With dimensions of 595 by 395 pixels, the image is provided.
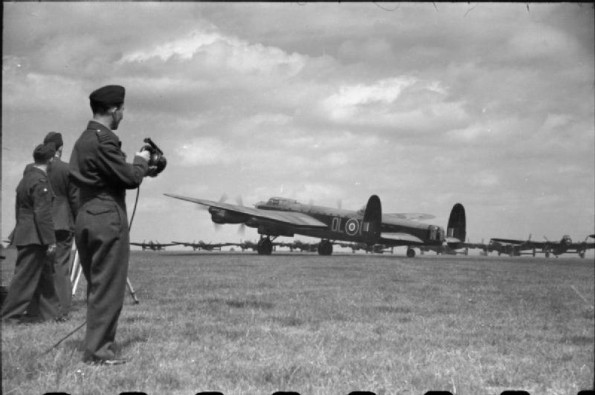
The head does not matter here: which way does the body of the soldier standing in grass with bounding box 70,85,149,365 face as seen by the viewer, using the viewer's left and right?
facing away from the viewer and to the right of the viewer

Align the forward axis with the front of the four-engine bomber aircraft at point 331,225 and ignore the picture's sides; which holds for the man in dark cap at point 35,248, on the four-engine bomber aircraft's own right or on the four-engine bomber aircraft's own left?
on the four-engine bomber aircraft's own left

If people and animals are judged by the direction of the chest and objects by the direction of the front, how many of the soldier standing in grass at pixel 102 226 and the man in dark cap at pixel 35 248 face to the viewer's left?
0

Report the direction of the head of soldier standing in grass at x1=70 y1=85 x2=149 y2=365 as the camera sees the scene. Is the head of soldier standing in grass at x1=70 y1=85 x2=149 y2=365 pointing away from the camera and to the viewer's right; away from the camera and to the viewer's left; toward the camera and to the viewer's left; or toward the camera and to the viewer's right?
away from the camera and to the viewer's right

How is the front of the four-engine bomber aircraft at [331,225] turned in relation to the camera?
facing away from the viewer and to the left of the viewer

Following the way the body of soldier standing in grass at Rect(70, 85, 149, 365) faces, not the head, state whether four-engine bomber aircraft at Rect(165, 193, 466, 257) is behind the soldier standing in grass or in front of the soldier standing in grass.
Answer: in front

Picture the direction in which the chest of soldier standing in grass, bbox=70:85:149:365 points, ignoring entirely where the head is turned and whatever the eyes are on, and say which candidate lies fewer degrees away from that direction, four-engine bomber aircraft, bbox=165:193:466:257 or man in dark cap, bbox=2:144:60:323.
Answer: the four-engine bomber aircraft

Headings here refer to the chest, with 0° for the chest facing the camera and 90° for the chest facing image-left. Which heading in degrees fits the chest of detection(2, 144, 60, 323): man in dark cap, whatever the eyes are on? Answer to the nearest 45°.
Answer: approximately 225°

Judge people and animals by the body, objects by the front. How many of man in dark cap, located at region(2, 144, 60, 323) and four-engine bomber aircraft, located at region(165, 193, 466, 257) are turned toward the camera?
0

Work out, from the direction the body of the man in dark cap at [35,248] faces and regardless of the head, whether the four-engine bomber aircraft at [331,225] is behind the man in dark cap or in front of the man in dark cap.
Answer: in front

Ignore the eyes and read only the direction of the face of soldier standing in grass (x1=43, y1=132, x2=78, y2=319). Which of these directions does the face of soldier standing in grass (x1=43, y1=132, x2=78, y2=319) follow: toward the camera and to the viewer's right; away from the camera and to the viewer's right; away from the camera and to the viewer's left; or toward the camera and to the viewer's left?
away from the camera and to the viewer's right

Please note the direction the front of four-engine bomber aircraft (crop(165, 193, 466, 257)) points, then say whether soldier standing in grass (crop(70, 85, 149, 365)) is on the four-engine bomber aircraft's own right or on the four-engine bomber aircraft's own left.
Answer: on the four-engine bomber aircraft's own left
